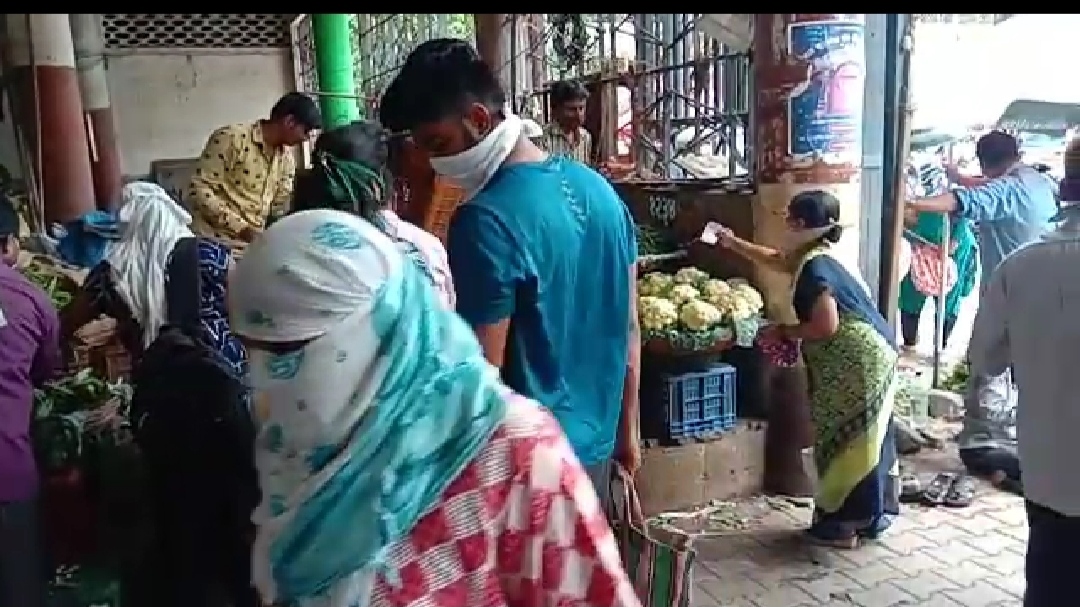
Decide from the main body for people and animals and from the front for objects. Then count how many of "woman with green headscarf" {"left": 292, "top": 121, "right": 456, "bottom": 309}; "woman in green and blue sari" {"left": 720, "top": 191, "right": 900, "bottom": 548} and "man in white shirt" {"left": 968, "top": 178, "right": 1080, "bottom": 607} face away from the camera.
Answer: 2

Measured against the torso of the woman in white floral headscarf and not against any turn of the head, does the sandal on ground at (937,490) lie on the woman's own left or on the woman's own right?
on the woman's own right

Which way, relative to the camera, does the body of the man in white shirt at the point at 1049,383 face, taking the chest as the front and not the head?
away from the camera

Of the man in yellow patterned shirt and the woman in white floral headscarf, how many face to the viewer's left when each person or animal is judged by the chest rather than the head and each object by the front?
1

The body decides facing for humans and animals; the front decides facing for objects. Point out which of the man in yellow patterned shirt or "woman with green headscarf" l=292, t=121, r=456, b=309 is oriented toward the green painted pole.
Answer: the woman with green headscarf

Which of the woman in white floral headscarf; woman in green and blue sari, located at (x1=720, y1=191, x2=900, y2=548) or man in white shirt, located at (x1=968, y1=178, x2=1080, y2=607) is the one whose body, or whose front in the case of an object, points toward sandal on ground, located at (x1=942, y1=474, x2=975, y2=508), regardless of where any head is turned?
the man in white shirt

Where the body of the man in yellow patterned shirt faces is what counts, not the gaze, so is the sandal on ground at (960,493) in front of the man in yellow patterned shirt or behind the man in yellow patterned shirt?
in front

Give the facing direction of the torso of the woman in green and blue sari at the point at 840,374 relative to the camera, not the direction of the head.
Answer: to the viewer's left

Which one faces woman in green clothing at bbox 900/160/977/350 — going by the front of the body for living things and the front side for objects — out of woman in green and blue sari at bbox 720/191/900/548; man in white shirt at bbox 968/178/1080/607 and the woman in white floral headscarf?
the man in white shirt

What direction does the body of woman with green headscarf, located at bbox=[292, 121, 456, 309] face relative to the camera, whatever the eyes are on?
away from the camera

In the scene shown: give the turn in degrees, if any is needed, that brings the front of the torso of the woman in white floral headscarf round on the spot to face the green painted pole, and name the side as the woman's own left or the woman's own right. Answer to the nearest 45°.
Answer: approximately 90° to the woman's own right

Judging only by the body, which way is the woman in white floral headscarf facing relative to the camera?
to the viewer's left

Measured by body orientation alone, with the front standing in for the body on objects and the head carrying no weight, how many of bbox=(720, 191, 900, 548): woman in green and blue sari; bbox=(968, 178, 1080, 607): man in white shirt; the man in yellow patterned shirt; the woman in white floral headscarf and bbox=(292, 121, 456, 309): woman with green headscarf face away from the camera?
2

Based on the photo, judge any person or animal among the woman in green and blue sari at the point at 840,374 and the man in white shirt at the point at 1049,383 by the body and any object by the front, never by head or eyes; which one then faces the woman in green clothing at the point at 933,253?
the man in white shirt

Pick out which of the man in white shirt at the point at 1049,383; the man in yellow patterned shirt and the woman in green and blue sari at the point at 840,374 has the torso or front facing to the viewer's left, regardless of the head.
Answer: the woman in green and blue sari
